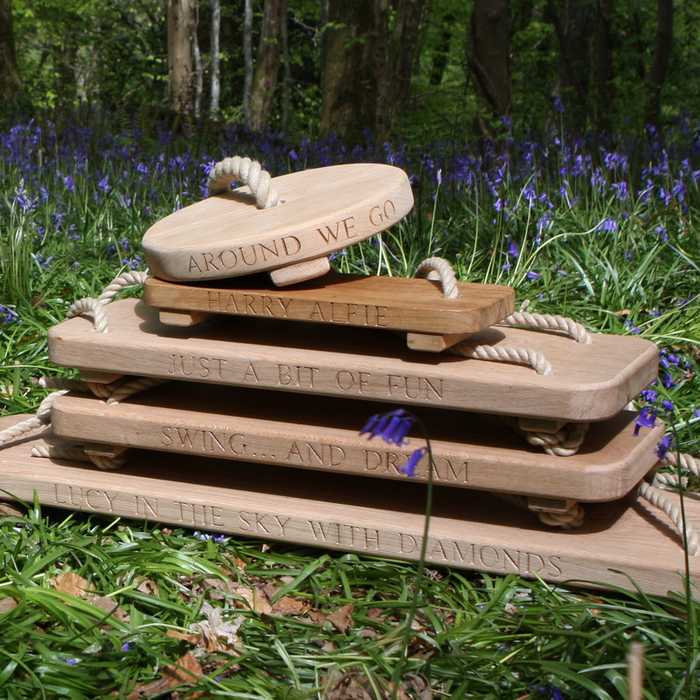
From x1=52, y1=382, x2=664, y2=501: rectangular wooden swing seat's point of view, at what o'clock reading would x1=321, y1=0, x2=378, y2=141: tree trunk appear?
The tree trunk is roughly at 6 o'clock from the rectangular wooden swing seat.

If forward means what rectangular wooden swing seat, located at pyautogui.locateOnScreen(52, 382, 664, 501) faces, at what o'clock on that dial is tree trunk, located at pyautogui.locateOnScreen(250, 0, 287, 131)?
The tree trunk is roughly at 6 o'clock from the rectangular wooden swing seat.

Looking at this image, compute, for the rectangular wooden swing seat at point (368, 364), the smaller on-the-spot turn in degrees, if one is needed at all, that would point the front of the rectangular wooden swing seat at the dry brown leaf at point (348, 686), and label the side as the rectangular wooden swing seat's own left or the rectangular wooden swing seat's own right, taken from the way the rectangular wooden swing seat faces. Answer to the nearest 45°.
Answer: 0° — it already faces it

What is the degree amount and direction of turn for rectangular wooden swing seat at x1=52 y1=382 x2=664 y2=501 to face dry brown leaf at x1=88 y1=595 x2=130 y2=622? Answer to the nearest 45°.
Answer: approximately 45° to its right

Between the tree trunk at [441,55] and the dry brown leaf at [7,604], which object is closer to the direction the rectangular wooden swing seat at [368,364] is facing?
the dry brown leaf

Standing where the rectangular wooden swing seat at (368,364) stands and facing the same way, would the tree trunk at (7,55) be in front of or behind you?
behind

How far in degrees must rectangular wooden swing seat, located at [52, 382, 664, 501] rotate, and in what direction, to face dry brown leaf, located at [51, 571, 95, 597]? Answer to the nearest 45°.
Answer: approximately 90° to its right

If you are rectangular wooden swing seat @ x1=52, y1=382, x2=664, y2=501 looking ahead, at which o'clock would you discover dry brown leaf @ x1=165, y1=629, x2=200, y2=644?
The dry brown leaf is roughly at 1 o'clock from the rectangular wooden swing seat.

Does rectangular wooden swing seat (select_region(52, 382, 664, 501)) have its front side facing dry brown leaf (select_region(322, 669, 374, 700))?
yes

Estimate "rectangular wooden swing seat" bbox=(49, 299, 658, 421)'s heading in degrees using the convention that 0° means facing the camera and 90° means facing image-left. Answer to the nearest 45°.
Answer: approximately 0°

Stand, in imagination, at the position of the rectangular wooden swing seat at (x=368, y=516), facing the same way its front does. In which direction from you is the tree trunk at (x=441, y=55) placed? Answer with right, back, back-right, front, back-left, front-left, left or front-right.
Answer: back
